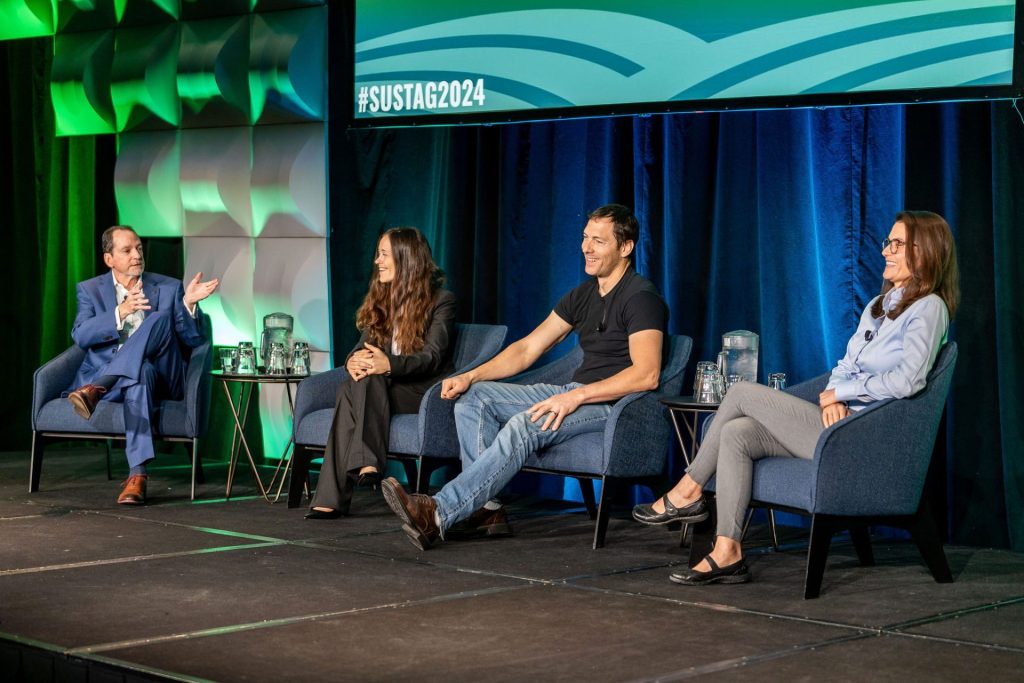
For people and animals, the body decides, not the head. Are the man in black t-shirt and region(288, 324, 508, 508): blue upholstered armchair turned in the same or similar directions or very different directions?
same or similar directions

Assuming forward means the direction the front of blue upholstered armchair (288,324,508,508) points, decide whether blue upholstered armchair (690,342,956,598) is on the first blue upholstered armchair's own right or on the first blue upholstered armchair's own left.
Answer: on the first blue upholstered armchair's own left

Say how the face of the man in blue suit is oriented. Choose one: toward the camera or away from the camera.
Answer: toward the camera

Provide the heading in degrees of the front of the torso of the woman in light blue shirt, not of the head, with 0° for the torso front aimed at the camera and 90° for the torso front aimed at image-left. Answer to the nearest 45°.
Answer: approximately 90°

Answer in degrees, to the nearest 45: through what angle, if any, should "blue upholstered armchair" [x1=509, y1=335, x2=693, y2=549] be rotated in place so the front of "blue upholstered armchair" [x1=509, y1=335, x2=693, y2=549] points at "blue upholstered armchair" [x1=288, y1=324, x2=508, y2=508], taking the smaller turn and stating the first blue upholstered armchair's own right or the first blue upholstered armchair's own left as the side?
approximately 90° to the first blue upholstered armchair's own right

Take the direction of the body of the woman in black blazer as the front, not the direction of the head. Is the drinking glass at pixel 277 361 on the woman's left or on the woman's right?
on the woman's right

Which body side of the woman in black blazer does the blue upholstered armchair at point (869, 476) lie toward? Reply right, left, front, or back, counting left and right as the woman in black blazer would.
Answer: left

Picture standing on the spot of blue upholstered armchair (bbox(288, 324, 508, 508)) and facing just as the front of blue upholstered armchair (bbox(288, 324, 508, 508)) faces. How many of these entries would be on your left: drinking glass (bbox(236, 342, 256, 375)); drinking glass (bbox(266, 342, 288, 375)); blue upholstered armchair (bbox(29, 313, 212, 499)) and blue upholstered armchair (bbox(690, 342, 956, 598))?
1

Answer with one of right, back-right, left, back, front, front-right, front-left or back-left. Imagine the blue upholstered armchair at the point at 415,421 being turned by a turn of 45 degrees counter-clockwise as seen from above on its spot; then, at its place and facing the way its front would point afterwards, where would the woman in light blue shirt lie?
front-left

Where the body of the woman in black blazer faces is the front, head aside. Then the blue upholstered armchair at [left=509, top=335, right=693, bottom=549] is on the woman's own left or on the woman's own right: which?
on the woman's own left

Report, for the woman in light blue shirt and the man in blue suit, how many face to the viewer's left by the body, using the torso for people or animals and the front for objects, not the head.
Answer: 1

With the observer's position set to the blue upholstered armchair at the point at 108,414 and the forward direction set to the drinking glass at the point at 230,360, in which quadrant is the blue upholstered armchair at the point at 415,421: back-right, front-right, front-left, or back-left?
front-right

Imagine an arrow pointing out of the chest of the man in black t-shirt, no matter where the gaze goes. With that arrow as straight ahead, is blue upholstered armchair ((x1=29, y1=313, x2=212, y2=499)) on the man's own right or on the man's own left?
on the man's own right

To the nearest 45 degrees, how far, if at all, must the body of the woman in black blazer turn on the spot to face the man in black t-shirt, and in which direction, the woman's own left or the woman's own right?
approximately 90° to the woman's own left

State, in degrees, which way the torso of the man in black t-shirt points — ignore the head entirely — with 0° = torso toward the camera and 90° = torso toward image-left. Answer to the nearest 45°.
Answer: approximately 45°
